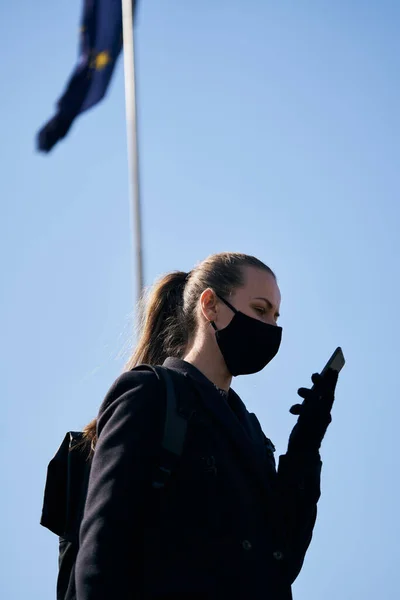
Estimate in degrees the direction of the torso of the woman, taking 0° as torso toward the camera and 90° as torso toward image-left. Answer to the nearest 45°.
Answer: approximately 315°

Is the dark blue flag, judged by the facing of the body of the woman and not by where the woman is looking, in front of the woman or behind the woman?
behind

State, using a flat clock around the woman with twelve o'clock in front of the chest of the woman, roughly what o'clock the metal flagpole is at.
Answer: The metal flagpole is roughly at 7 o'clock from the woman.
